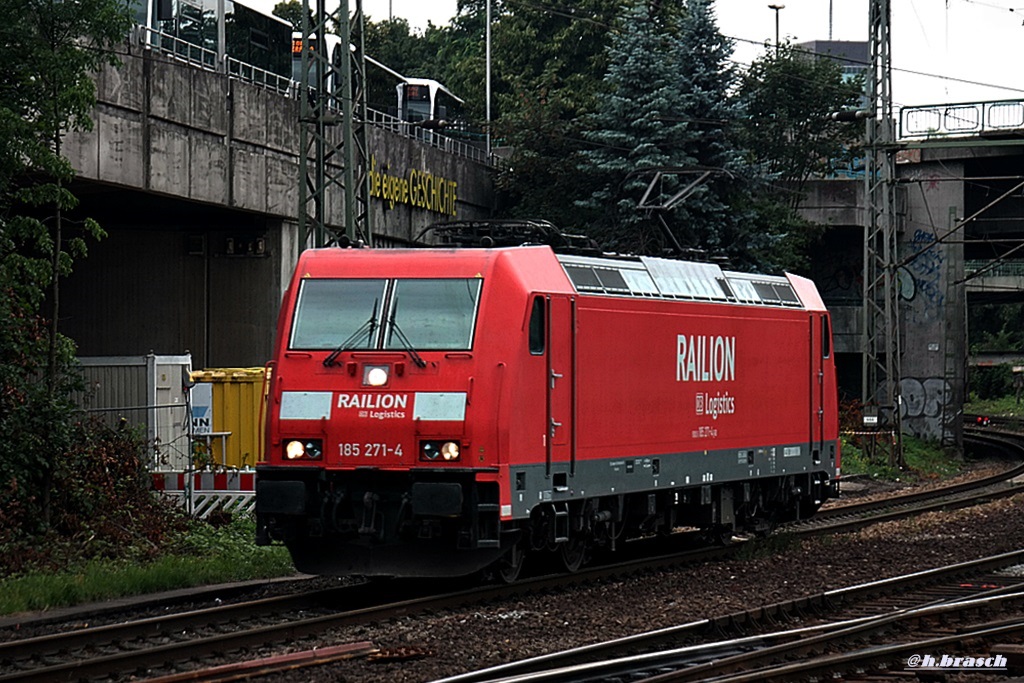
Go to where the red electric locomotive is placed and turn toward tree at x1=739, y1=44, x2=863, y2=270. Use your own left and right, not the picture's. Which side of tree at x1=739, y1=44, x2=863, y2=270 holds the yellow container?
left

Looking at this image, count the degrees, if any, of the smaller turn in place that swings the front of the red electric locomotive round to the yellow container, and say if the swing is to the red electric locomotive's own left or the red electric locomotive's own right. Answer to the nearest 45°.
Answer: approximately 90° to the red electric locomotive's own right

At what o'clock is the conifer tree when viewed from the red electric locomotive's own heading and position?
The conifer tree is roughly at 5 o'clock from the red electric locomotive.

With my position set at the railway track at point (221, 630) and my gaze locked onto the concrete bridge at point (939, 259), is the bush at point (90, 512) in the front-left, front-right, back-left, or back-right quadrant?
front-left

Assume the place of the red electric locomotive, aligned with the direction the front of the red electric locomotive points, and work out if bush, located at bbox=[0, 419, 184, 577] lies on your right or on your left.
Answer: on your right

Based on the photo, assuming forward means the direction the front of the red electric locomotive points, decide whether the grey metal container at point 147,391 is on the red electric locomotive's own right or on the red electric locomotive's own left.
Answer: on the red electric locomotive's own right

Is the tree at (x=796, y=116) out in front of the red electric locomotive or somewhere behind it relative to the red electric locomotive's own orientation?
behind

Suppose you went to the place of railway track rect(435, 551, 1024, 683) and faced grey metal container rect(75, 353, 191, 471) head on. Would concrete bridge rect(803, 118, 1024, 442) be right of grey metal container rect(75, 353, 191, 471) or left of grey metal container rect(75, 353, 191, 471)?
right

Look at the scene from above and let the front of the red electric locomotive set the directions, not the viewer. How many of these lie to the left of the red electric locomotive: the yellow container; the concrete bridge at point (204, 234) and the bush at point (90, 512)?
0

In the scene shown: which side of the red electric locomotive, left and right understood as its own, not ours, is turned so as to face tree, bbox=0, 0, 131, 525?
front

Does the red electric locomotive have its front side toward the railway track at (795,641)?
no

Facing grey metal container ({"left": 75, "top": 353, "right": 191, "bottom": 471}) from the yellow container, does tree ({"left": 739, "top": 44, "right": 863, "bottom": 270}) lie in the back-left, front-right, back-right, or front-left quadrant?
back-right

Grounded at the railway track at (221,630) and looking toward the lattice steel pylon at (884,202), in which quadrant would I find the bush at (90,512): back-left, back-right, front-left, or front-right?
front-left

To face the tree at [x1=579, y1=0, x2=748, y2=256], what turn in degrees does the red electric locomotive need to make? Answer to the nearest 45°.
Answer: approximately 135° to its right

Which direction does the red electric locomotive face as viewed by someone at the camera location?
facing the viewer and to the left of the viewer

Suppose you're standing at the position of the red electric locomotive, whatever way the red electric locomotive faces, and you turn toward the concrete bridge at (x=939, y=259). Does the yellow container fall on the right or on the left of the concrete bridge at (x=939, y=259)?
left
